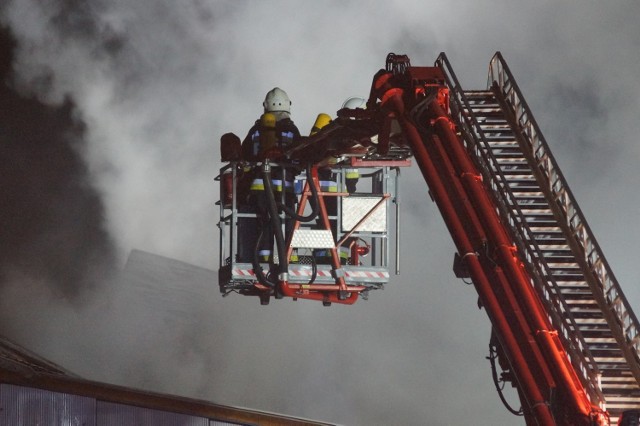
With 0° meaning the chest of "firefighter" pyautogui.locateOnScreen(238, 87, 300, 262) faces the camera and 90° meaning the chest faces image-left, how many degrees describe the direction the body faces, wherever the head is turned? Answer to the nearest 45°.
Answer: approximately 180°
